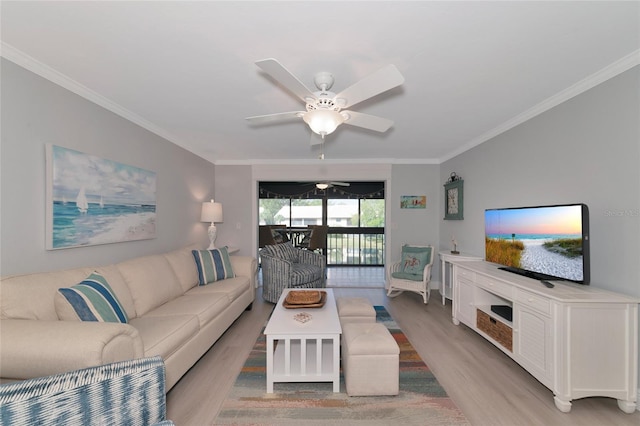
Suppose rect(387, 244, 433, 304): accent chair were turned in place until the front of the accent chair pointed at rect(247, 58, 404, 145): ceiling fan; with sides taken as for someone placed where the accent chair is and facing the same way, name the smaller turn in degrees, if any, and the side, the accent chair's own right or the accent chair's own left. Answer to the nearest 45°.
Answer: approximately 45° to the accent chair's own left

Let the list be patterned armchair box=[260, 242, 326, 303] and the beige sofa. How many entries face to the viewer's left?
0

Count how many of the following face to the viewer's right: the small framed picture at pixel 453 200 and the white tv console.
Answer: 0

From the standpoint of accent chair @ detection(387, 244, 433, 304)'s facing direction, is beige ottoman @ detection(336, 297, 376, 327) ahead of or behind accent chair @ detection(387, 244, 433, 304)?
ahead

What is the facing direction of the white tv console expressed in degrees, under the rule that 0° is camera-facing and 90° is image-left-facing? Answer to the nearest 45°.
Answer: approximately 45°

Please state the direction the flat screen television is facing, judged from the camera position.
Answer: facing the viewer and to the left of the viewer

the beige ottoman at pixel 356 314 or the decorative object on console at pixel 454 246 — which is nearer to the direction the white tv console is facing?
the beige ottoman

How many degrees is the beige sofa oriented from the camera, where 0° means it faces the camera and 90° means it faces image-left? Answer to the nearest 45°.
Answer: approximately 315°

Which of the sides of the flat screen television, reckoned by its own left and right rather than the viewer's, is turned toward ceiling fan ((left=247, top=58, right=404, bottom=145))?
front

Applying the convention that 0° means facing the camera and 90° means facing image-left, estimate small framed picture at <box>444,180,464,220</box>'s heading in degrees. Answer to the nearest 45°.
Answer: approximately 45°

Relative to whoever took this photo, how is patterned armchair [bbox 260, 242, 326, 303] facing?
facing the viewer and to the right of the viewer

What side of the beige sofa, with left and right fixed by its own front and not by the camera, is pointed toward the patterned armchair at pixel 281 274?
left

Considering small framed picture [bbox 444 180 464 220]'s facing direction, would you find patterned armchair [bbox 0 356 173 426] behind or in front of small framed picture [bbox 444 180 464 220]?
in front

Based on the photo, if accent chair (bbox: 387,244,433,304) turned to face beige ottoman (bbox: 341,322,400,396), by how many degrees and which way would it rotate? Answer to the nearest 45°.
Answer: approximately 45° to its left
